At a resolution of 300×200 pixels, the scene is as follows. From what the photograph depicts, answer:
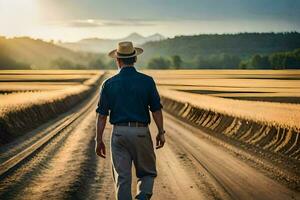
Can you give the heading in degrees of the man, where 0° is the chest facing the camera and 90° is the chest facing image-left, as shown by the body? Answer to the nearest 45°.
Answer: approximately 180°
